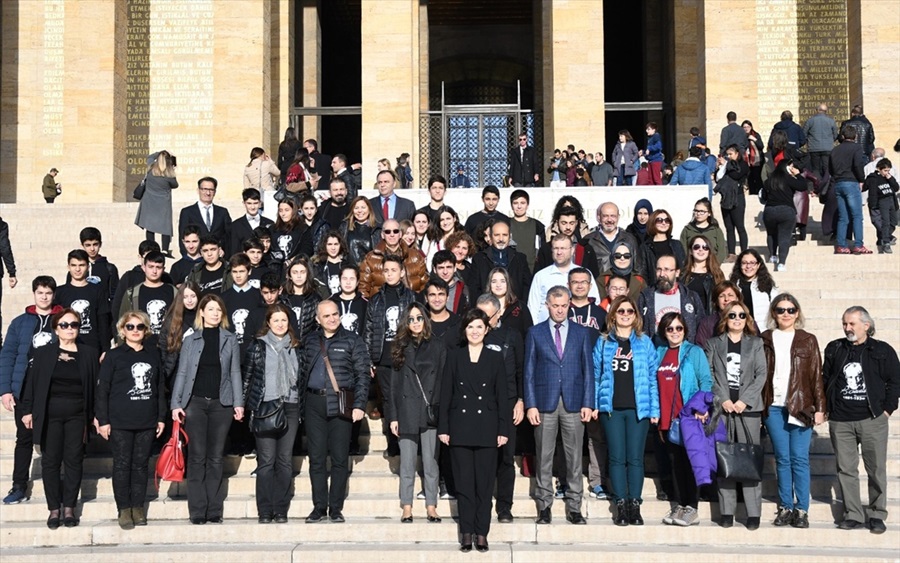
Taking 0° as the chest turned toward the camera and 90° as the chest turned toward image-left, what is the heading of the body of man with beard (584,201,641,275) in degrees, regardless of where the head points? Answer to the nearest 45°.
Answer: approximately 0°

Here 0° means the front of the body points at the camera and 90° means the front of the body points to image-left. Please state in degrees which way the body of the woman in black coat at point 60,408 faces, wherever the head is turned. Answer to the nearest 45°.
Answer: approximately 0°

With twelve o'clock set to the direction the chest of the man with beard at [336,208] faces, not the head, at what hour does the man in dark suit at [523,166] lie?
The man in dark suit is roughly at 7 o'clock from the man with beard.

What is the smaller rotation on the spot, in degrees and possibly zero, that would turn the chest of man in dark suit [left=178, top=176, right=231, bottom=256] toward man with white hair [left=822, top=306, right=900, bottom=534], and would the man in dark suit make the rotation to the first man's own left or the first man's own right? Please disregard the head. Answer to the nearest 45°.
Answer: approximately 45° to the first man's own left

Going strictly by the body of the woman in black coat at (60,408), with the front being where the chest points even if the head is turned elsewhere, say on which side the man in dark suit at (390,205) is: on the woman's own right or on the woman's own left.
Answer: on the woman's own left

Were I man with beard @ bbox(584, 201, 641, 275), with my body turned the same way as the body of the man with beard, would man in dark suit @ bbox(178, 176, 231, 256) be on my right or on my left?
on my right
